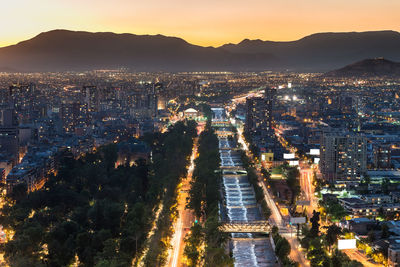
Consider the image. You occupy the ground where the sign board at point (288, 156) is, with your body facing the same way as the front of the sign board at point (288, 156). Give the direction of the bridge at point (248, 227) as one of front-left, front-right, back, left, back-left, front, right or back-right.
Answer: front

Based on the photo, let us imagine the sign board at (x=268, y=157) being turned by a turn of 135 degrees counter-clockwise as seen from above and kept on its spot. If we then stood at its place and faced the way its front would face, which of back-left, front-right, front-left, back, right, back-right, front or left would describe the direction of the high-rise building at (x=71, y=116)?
left

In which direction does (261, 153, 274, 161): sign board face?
toward the camera

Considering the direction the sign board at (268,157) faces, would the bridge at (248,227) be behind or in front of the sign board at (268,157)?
in front

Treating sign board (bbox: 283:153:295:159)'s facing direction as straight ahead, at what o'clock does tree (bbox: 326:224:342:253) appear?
The tree is roughly at 12 o'clock from the sign board.

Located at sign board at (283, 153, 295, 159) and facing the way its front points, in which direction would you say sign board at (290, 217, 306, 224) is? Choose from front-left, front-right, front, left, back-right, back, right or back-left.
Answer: front

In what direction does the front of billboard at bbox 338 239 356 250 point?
toward the camera

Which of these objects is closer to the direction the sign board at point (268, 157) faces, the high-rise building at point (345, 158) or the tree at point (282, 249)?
the tree

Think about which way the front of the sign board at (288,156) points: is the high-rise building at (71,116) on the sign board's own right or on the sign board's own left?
on the sign board's own right

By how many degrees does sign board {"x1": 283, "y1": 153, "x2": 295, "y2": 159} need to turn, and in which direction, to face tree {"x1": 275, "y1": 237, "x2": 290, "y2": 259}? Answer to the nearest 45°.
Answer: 0° — it already faces it

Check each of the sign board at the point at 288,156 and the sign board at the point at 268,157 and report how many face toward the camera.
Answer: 2

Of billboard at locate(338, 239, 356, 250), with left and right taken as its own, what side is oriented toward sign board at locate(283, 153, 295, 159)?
back

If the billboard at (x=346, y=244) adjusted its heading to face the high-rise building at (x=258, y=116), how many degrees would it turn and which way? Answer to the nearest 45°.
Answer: approximately 180°

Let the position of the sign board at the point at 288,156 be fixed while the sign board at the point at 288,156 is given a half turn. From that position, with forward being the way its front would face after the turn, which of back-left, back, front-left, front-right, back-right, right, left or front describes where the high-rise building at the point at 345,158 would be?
back-right

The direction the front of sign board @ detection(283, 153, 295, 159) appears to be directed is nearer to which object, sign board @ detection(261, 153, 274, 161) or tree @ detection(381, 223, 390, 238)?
the tree

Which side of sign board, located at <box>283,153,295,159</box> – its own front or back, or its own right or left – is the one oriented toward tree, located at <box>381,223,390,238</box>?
front

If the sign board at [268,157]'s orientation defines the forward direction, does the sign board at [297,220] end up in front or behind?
in front

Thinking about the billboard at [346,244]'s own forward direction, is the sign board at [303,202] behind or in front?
behind
